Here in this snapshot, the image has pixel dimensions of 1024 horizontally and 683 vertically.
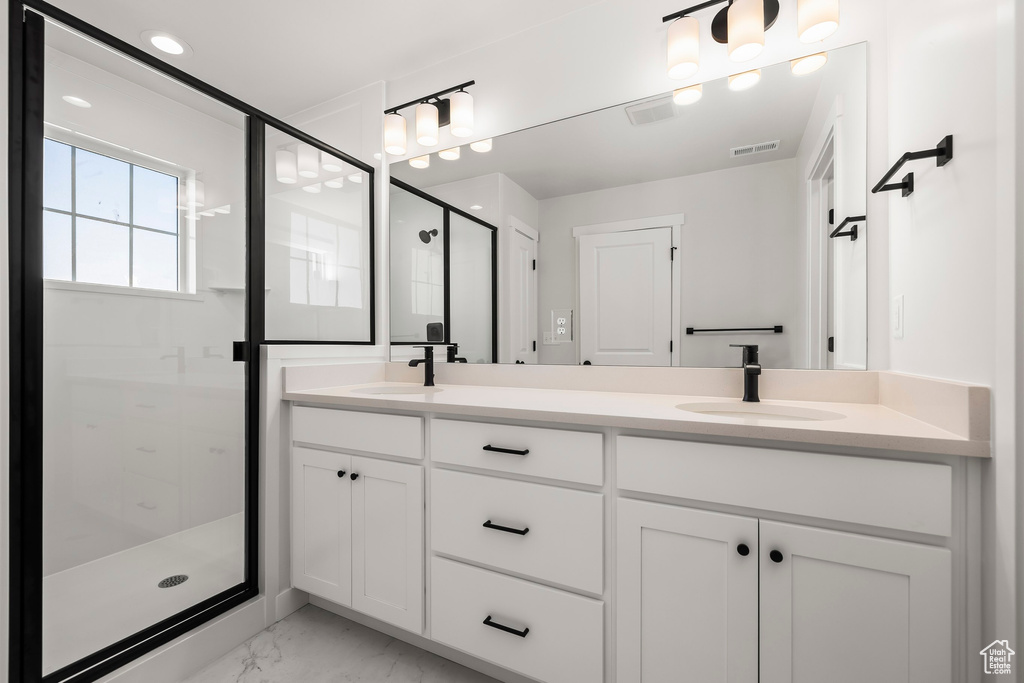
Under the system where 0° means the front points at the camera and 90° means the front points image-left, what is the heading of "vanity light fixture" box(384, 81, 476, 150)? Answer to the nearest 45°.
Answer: approximately 45°

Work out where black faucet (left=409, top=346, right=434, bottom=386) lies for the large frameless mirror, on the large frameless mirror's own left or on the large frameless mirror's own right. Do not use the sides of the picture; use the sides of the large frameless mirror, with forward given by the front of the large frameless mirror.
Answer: on the large frameless mirror's own right

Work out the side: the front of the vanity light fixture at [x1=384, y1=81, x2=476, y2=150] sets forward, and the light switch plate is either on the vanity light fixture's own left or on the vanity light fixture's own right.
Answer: on the vanity light fixture's own left

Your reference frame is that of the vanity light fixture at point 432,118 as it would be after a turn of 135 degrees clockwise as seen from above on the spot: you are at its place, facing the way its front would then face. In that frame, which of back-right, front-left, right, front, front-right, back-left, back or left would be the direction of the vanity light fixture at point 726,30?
back-right

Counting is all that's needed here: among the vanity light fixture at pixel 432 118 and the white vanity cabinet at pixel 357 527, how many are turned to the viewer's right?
0

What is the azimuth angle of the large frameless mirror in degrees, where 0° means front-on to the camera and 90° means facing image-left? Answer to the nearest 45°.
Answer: approximately 45°

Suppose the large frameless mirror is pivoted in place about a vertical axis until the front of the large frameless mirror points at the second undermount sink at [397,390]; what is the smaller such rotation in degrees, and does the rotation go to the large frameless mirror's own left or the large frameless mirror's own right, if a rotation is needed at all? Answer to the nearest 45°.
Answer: approximately 45° to the large frameless mirror's own right
